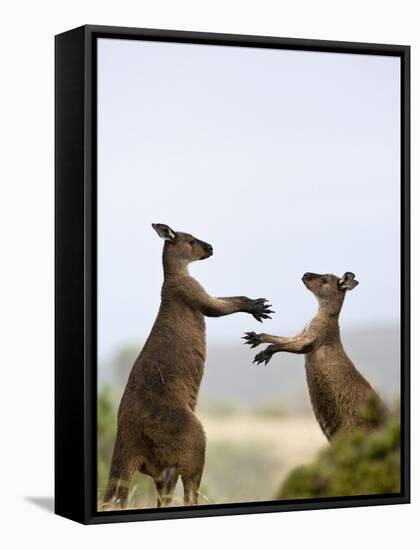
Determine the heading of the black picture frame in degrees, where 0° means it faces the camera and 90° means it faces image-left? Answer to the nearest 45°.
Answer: approximately 315°
